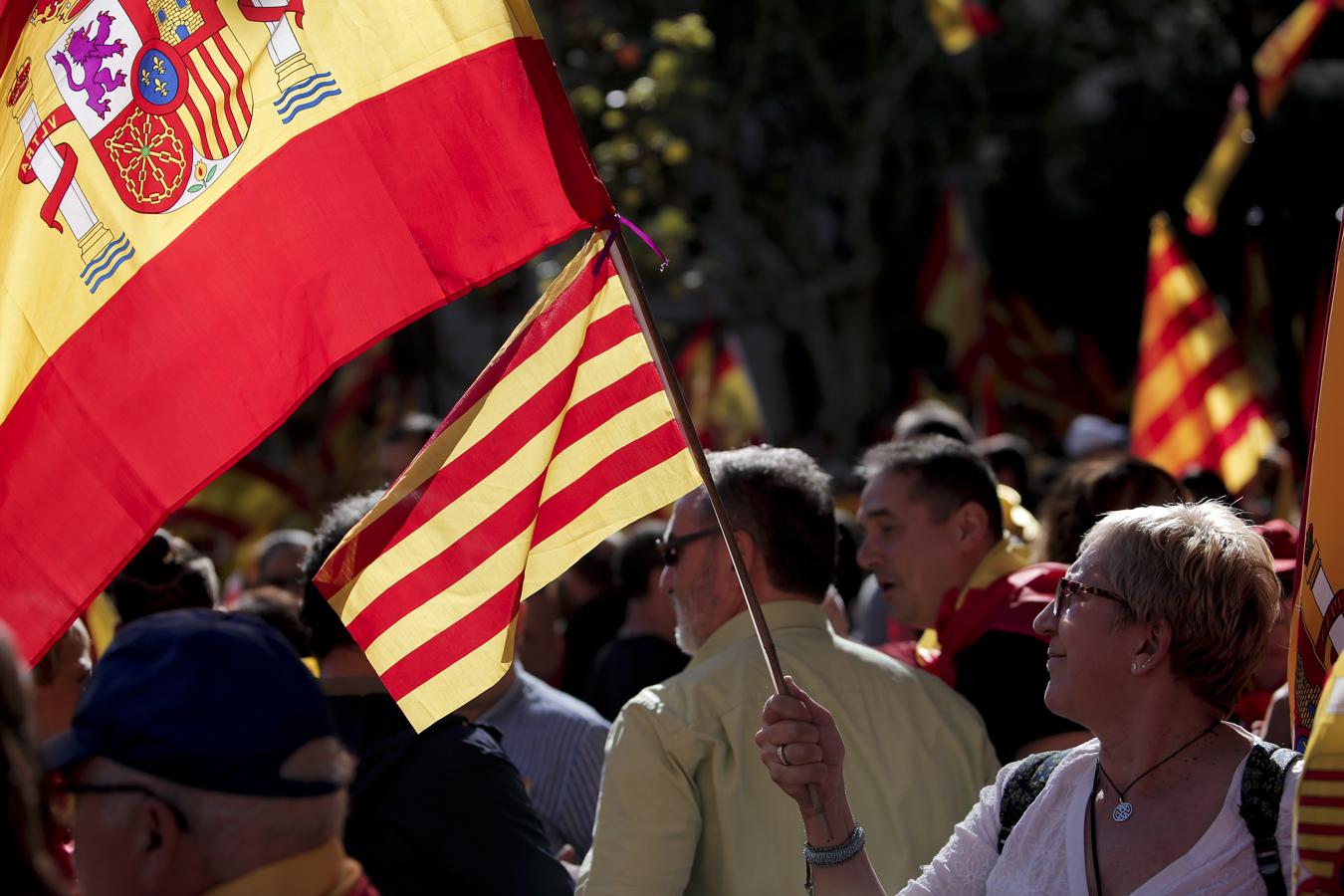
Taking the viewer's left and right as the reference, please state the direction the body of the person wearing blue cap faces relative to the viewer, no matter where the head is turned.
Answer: facing away from the viewer and to the left of the viewer

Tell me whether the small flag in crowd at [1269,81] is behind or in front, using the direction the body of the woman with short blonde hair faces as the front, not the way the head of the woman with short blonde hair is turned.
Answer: behind

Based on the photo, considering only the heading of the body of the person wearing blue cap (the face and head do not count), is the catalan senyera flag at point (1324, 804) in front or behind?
behind

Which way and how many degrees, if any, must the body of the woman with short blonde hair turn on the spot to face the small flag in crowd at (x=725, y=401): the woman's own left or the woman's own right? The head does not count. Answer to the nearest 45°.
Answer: approximately 135° to the woman's own right

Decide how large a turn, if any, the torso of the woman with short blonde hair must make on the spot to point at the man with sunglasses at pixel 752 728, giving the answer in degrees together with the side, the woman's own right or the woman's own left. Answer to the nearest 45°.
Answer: approximately 90° to the woman's own right

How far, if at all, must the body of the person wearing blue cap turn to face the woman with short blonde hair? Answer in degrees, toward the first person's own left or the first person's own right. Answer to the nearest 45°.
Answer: approximately 135° to the first person's own right

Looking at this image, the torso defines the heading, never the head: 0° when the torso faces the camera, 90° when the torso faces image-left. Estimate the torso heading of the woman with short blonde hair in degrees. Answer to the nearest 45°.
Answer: approximately 45°

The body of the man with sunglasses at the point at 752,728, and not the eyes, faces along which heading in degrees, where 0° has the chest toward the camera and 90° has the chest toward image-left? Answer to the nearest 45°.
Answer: approximately 135°

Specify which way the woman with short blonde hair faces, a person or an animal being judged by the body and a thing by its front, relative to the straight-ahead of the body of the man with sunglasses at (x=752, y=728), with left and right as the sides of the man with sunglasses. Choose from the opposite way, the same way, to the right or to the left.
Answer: to the left

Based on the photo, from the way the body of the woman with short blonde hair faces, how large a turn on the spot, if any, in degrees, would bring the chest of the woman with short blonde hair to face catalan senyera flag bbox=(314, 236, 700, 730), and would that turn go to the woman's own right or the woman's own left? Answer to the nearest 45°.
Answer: approximately 90° to the woman's own right

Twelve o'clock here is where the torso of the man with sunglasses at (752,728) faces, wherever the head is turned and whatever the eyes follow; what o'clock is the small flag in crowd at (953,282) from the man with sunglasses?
The small flag in crowd is roughly at 2 o'clock from the man with sunglasses.
